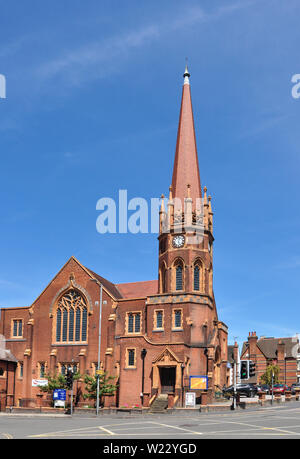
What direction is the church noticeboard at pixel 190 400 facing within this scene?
toward the camera
